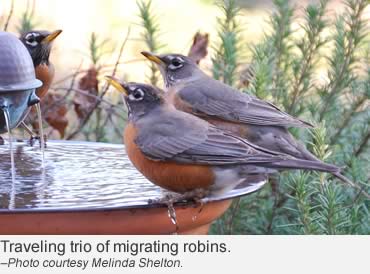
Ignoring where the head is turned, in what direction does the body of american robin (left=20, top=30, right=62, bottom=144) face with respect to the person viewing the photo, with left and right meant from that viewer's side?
facing to the right of the viewer

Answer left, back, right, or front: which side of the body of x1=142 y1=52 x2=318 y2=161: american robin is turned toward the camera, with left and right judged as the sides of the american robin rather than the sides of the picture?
left

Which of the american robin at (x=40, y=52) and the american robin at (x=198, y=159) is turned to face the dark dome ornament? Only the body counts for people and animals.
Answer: the american robin at (x=198, y=159)

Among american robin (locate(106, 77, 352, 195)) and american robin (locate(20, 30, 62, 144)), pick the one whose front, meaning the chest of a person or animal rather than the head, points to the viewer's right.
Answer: american robin (locate(20, 30, 62, 144))

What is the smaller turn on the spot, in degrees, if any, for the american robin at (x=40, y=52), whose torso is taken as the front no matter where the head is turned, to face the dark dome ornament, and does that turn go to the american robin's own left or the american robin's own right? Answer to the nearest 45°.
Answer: approximately 90° to the american robin's own right

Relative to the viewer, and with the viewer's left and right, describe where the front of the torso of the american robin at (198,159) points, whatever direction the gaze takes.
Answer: facing to the left of the viewer

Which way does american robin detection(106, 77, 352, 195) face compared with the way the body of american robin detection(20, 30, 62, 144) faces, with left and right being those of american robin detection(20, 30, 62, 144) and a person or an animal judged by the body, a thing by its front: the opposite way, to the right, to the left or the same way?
the opposite way

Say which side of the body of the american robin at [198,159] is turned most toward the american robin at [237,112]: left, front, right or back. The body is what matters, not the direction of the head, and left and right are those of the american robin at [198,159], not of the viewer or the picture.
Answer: right

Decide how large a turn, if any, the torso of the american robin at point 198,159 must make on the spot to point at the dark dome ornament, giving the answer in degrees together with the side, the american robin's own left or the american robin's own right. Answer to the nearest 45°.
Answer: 0° — it already faces it

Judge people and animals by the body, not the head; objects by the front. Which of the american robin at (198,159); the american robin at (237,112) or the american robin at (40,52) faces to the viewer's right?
the american robin at (40,52)
